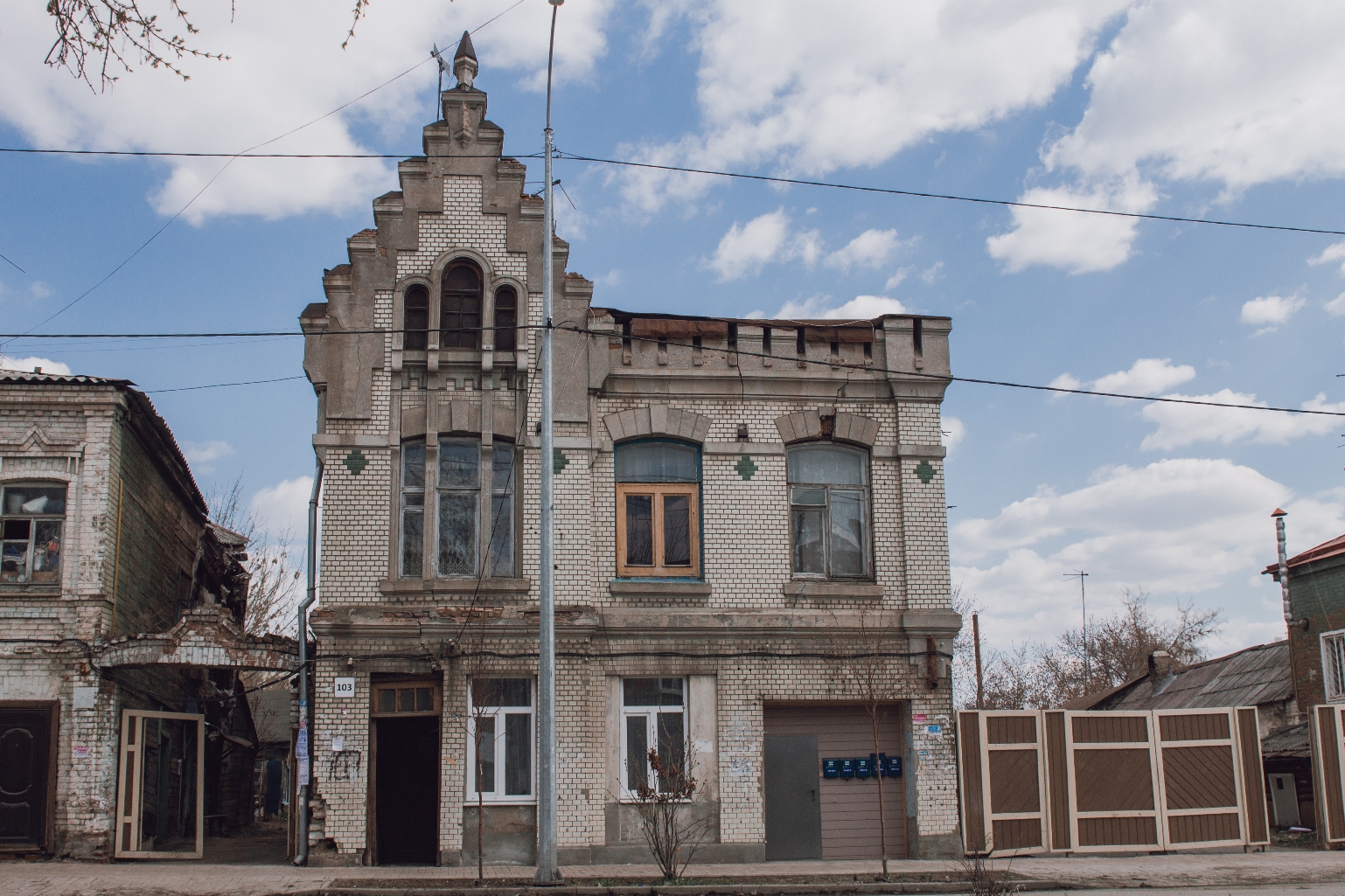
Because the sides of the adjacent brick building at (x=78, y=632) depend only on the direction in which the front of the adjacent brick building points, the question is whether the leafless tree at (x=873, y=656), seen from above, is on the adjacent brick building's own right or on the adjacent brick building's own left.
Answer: on the adjacent brick building's own left

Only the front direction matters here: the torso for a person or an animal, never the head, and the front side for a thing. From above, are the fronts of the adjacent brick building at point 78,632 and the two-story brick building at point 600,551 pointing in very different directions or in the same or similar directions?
same or similar directions

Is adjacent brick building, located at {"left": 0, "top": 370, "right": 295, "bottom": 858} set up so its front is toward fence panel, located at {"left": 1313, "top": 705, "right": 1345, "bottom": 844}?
no

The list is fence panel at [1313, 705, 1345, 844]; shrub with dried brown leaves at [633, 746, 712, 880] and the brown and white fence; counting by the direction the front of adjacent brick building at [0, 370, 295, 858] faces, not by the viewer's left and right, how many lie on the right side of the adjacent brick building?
0

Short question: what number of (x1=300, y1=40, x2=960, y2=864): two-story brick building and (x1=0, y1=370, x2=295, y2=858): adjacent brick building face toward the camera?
2

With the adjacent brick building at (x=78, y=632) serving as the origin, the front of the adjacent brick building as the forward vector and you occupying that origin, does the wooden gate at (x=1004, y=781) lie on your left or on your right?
on your left

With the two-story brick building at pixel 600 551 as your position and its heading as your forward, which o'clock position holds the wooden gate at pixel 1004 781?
The wooden gate is roughly at 9 o'clock from the two-story brick building.

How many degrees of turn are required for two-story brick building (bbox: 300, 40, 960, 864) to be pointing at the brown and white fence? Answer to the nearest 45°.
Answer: approximately 90° to its left

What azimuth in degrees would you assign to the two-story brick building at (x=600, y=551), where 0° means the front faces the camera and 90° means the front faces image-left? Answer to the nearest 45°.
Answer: approximately 0°

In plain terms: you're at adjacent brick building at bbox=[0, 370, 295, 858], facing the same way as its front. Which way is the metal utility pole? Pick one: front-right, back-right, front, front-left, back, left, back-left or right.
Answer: front-left

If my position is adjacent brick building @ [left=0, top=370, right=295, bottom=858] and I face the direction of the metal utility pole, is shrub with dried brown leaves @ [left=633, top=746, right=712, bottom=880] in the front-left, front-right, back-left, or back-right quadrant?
front-left

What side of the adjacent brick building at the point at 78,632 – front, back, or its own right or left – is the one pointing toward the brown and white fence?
left

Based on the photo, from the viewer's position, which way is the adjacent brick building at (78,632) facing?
facing the viewer

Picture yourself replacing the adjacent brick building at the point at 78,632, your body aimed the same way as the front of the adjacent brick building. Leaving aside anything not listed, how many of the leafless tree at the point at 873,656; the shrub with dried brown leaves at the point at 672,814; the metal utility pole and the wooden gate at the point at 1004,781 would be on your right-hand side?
0

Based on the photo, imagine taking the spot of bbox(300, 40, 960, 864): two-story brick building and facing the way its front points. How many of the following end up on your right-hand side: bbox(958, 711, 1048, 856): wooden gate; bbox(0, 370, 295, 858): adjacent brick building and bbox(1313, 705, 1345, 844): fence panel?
1
